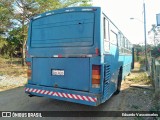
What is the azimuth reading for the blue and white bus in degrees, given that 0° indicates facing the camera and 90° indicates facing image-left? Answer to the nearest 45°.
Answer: approximately 225°

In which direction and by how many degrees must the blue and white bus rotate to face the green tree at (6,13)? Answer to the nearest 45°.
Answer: approximately 90° to its left
